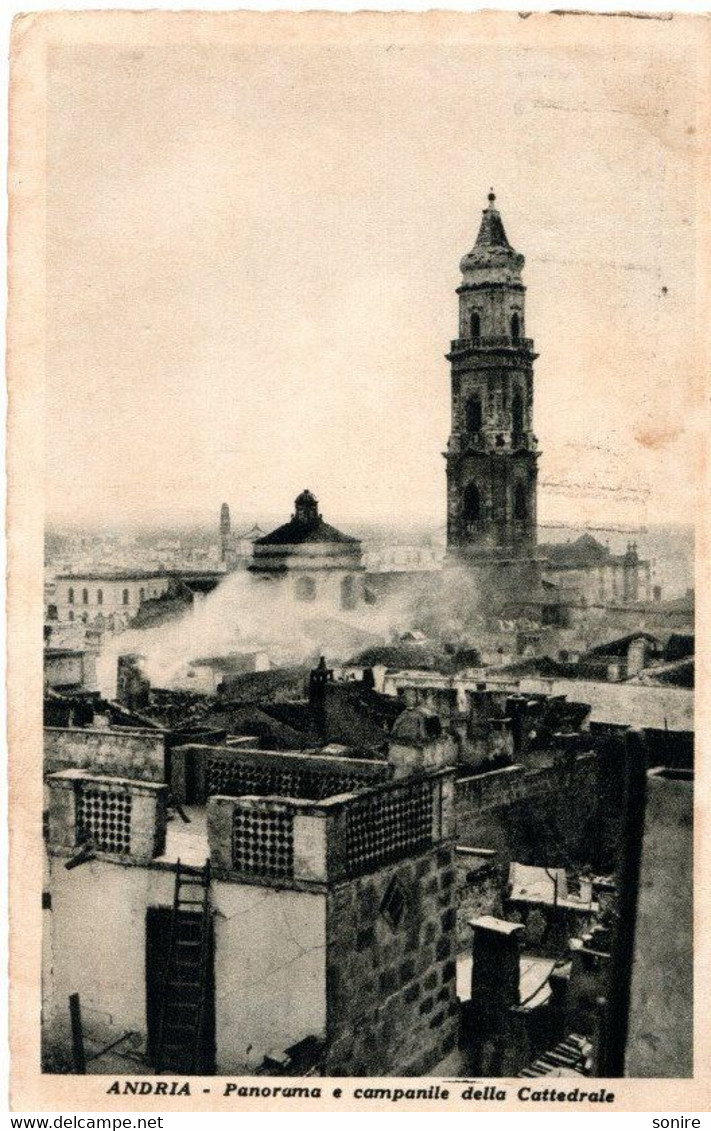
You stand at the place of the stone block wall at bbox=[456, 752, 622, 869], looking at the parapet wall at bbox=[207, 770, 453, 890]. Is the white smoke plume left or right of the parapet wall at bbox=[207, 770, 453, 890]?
right
